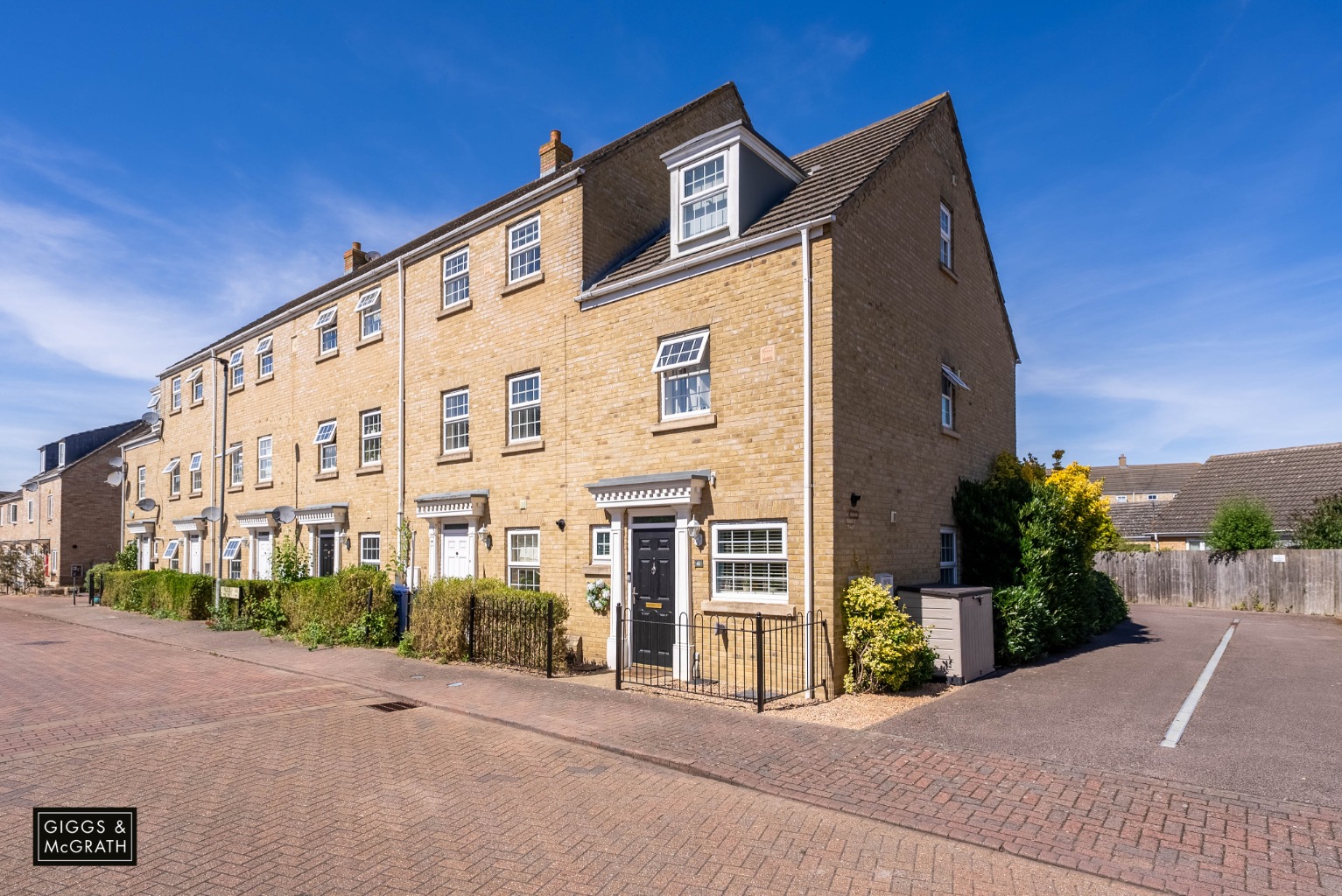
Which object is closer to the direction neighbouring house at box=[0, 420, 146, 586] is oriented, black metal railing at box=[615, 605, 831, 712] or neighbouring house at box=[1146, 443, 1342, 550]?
the black metal railing

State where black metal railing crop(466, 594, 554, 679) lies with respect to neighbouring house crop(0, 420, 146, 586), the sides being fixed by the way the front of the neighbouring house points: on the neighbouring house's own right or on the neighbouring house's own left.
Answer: on the neighbouring house's own left

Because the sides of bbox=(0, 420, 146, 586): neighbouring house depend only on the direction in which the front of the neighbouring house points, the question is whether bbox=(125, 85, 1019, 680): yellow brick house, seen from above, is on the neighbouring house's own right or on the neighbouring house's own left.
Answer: on the neighbouring house's own left

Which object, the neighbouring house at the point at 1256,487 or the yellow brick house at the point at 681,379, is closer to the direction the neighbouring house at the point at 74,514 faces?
the yellow brick house

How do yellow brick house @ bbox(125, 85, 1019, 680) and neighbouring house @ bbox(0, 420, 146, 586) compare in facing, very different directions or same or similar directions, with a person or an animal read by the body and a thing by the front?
same or similar directions

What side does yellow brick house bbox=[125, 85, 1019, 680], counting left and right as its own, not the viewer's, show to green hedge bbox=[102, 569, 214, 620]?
right

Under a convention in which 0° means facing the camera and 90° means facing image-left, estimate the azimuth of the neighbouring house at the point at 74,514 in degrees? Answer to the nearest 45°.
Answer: approximately 45°

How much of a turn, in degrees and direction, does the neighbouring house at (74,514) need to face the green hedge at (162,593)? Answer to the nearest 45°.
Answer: approximately 45° to its left

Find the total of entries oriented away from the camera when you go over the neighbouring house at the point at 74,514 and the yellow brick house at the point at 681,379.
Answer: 0

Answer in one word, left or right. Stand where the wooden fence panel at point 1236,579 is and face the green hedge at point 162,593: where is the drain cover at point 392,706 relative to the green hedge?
left

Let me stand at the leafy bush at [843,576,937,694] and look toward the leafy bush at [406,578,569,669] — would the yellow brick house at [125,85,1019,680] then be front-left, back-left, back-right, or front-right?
front-right

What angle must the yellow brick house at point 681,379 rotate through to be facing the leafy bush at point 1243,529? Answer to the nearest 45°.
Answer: approximately 180°

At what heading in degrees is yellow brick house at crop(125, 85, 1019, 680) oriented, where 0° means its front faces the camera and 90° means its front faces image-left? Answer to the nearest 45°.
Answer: approximately 45°
